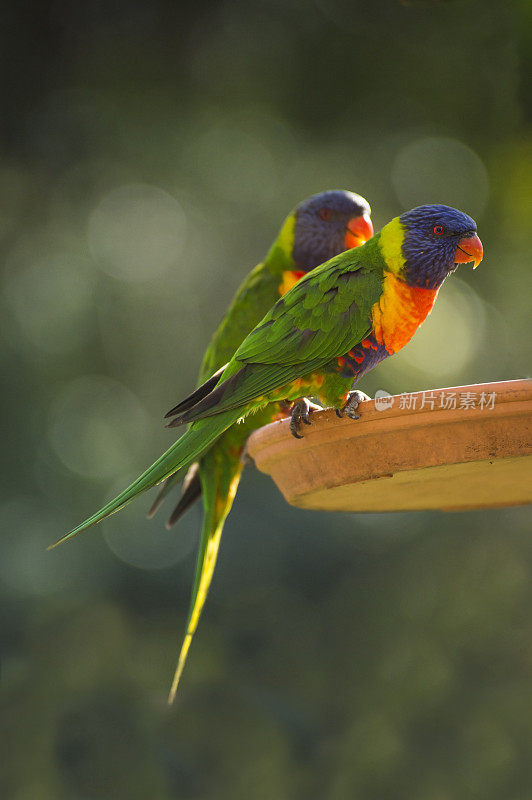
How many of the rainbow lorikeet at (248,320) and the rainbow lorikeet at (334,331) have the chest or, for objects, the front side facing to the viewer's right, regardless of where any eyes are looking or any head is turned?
2

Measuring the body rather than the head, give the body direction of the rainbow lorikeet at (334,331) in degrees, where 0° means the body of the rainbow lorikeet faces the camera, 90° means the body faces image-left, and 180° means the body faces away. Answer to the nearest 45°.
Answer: approximately 270°

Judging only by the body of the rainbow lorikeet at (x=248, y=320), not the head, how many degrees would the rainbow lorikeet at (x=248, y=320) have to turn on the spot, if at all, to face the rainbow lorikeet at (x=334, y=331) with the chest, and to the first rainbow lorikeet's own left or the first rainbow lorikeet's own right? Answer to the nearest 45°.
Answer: approximately 90° to the first rainbow lorikeet's own right

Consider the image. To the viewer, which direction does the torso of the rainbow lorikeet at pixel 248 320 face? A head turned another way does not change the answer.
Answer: to the viewer's right
